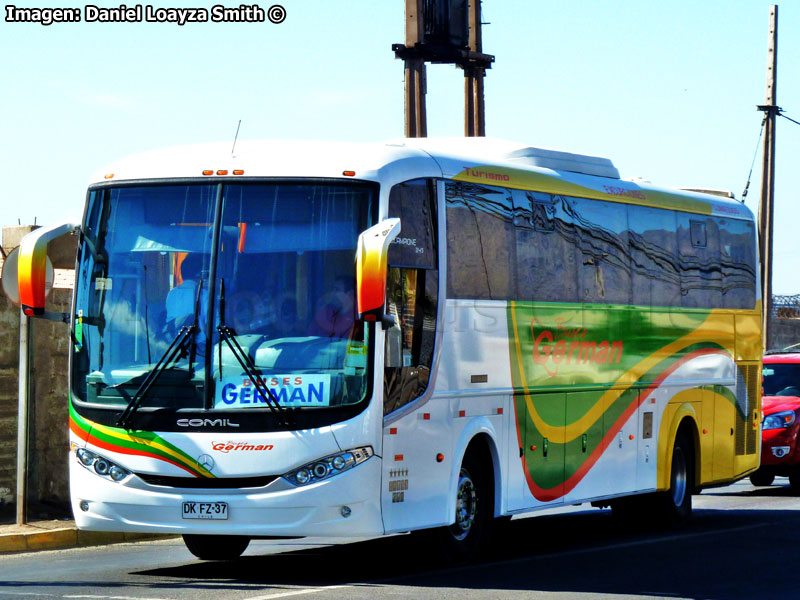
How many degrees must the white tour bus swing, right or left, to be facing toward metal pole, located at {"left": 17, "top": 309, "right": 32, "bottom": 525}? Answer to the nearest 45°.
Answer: approximately 90° to its right

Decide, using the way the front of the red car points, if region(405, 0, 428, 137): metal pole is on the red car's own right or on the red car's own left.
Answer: on the red car's own right

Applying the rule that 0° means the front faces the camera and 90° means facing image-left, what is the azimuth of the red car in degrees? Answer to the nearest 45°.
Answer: approximately 45°

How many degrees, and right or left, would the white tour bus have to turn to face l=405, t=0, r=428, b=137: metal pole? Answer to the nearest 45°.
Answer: approximately 135° to its right

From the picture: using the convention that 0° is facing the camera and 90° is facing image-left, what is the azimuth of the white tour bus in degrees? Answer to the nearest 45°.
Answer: approximately 45°

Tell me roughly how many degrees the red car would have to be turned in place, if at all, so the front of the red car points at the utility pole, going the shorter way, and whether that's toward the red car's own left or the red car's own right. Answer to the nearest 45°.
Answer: approximately 135° to the red car's own right

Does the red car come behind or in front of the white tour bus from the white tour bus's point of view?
behind

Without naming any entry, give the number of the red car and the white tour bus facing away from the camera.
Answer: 0

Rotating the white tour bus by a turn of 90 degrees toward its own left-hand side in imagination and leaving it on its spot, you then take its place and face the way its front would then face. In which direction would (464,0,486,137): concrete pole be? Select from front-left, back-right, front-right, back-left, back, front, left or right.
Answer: back-left
